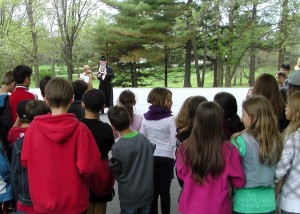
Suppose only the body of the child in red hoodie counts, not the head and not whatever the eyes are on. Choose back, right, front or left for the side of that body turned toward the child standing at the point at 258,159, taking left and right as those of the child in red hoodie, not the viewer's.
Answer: right

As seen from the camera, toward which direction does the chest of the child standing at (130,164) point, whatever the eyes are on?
away from the camera

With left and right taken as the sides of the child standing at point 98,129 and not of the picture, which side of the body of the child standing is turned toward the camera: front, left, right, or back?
back

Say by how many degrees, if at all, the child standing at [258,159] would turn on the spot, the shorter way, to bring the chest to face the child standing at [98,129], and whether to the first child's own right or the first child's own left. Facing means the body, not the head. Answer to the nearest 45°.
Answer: approximately 45° to the first child's own left

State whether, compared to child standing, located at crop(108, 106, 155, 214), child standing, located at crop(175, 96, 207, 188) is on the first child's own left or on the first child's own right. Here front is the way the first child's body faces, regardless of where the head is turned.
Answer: on the first child's own right

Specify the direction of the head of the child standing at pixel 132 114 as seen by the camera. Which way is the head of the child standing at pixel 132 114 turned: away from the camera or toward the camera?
away from the camera

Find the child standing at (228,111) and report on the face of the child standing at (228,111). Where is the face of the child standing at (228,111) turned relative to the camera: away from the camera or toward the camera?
away from the camera

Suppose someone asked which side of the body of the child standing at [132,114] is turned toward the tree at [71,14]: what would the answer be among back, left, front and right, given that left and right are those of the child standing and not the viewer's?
front

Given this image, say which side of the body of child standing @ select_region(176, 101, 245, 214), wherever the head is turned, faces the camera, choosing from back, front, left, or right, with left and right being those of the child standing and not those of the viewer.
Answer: back

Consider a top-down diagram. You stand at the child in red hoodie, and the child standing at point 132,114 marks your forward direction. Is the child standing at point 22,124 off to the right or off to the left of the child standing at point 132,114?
left

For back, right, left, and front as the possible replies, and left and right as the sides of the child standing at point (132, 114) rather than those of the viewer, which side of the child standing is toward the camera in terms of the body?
back

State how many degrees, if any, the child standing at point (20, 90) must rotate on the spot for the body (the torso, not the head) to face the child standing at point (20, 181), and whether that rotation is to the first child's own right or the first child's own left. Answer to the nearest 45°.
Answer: approximately 135° to the first child's own right

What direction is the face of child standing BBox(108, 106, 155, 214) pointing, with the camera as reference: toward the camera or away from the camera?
away from the camera

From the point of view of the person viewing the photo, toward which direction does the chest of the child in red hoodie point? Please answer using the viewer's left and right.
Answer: facing away from the viewer

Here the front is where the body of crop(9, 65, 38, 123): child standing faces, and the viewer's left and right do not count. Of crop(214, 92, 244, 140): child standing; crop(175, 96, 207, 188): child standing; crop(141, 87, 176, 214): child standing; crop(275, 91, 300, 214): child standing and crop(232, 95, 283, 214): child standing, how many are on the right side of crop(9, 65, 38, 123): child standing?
5
